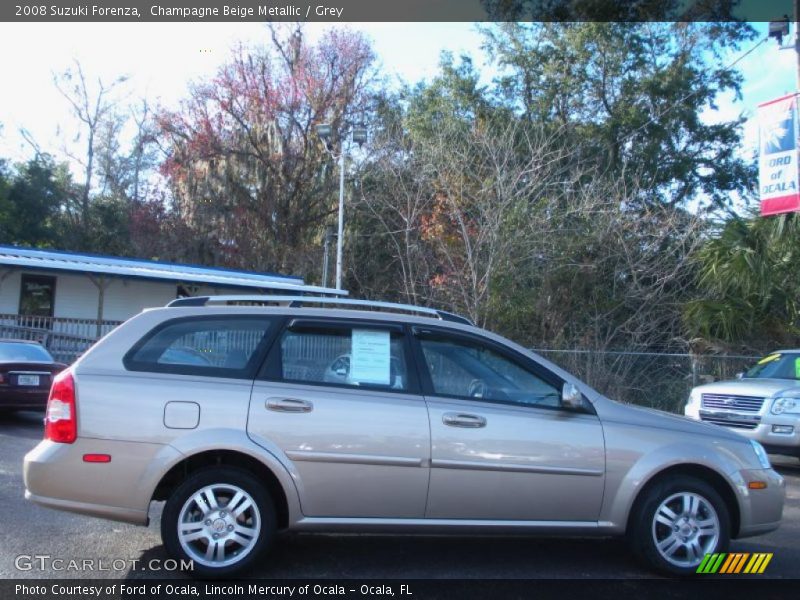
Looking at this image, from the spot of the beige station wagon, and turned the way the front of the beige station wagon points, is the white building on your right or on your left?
on your left

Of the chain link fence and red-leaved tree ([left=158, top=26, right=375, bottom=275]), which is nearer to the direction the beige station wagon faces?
the chain link fence

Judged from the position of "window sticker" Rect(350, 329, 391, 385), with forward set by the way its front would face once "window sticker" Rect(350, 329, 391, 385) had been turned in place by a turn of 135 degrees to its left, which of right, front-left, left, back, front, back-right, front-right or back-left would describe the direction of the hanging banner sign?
front

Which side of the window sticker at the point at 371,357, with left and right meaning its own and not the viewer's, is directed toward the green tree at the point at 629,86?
back

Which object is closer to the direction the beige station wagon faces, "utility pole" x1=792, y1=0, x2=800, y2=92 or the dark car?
the utility pole

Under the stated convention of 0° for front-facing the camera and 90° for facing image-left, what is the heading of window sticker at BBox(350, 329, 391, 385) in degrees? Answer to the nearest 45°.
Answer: approximately 0°

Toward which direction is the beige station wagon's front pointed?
to the viewer's right

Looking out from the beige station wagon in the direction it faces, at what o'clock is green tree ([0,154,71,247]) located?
The green tree is roughly at 8 o'clock from the beige station wagon.

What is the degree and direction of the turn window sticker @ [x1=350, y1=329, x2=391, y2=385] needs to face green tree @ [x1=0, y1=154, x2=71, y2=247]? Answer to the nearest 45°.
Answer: approximately 135° to its right

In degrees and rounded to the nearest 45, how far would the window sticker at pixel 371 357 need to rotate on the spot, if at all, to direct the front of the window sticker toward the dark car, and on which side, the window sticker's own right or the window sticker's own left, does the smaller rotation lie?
approximately 135° to the window sticker's own right

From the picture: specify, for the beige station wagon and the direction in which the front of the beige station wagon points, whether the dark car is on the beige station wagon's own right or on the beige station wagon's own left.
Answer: on the beige station wagon's own left

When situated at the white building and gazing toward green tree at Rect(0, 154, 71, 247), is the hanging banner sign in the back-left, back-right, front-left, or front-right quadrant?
back-right

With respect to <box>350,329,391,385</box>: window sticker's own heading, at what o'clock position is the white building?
The white building is roughly at 5 o'clock from the window sticker.

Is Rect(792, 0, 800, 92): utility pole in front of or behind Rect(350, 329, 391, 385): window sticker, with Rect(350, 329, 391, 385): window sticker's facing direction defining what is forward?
behind
